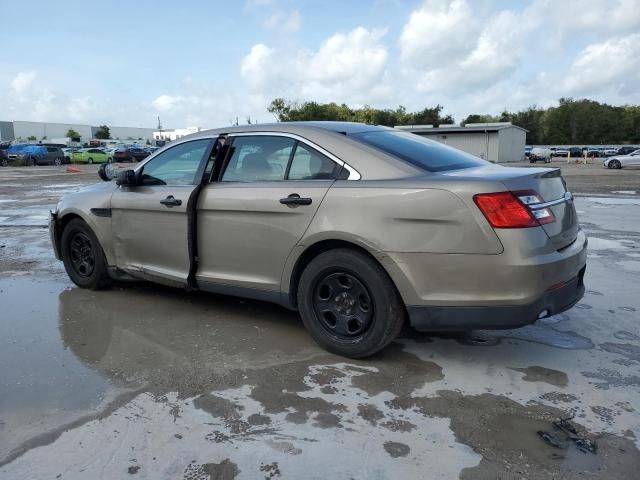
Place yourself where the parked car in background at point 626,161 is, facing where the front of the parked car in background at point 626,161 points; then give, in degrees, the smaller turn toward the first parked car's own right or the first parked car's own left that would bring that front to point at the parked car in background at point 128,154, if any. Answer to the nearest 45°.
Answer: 0° — it already faces it

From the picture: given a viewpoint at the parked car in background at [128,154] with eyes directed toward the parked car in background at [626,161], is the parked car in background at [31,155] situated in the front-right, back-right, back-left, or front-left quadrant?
back-right

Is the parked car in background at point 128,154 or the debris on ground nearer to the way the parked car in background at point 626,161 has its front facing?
the parked car in background

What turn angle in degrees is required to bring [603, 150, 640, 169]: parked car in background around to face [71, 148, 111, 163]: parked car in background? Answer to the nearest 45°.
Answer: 0° — it already faces it

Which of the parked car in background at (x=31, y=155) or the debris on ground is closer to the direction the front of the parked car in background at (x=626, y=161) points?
the parked car in background

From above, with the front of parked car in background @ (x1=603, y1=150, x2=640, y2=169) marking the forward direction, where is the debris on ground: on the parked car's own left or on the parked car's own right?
on the parked car's own left

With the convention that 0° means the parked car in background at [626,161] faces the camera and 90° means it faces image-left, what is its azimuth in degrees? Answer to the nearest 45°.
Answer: approximately 90°
